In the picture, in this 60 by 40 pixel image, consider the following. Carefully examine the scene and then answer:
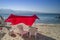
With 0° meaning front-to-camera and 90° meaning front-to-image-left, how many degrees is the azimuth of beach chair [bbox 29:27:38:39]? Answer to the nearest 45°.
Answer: approximately 180°
